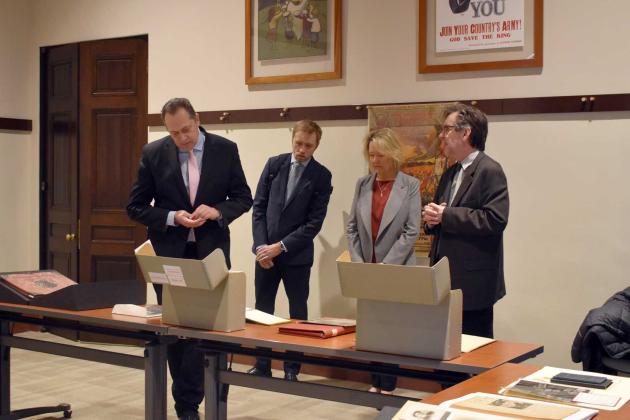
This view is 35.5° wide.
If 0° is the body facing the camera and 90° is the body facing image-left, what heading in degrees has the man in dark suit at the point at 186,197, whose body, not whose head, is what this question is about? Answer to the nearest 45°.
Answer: approximately 0°

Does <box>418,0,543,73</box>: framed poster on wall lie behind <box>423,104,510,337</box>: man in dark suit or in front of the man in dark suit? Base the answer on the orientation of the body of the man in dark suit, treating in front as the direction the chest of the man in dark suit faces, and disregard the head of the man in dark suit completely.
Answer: behind

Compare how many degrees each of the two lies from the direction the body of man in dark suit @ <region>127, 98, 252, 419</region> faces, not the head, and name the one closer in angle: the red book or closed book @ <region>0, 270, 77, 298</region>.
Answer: the red book

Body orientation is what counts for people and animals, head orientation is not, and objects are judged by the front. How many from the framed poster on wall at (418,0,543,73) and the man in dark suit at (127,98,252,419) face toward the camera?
2

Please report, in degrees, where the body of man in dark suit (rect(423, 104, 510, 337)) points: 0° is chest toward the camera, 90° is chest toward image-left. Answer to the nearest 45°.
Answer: approximately 45°

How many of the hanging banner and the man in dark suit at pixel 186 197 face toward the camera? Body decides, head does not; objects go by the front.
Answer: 2

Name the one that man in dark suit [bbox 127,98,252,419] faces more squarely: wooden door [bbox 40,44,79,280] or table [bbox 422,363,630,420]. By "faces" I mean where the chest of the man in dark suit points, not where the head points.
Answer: the table

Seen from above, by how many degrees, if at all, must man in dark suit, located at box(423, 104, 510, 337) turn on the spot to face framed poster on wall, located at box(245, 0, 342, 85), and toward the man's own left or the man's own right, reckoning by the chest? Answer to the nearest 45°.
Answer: approximately 90° to the man's own right

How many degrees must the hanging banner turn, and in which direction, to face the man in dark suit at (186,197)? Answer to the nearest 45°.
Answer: approximately 45° to its right

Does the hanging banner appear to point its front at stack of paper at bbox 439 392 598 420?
yes

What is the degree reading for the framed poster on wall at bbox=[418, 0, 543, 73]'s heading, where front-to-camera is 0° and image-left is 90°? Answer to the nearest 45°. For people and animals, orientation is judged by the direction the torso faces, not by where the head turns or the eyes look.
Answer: approximately 0°
